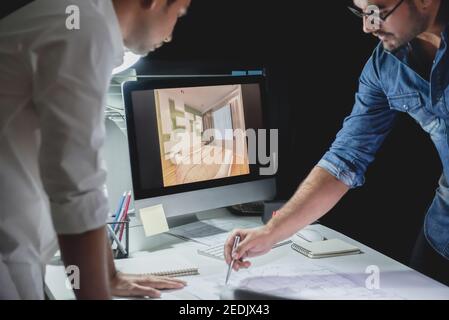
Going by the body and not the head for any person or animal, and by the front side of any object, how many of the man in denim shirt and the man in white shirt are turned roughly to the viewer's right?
1

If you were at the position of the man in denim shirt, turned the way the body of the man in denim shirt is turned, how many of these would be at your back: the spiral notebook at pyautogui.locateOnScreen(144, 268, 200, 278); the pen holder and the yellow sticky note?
0

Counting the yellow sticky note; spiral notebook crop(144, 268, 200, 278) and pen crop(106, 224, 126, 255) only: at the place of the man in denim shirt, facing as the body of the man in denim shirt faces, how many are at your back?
0

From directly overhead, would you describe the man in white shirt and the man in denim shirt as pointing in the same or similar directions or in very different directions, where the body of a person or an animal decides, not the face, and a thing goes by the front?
very different directions

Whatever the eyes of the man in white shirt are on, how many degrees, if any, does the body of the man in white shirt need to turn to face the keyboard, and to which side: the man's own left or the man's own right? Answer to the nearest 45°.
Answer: approximately 45° to the man's own left

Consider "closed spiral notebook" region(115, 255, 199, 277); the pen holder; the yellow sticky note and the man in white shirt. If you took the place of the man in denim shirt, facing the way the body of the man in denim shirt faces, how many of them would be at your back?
0

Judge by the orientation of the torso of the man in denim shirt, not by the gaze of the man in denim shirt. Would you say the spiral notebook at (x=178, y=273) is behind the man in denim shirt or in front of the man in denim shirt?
in front

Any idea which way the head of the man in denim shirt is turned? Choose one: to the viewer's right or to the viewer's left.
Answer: to the viewer's left

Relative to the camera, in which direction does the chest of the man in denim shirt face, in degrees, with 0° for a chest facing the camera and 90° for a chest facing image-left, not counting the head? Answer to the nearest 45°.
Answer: approximately 45°

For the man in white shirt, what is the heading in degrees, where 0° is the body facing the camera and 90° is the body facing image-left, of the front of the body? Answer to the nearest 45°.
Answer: approximately 270°

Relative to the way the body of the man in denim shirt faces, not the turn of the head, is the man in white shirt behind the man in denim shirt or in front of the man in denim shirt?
in front
